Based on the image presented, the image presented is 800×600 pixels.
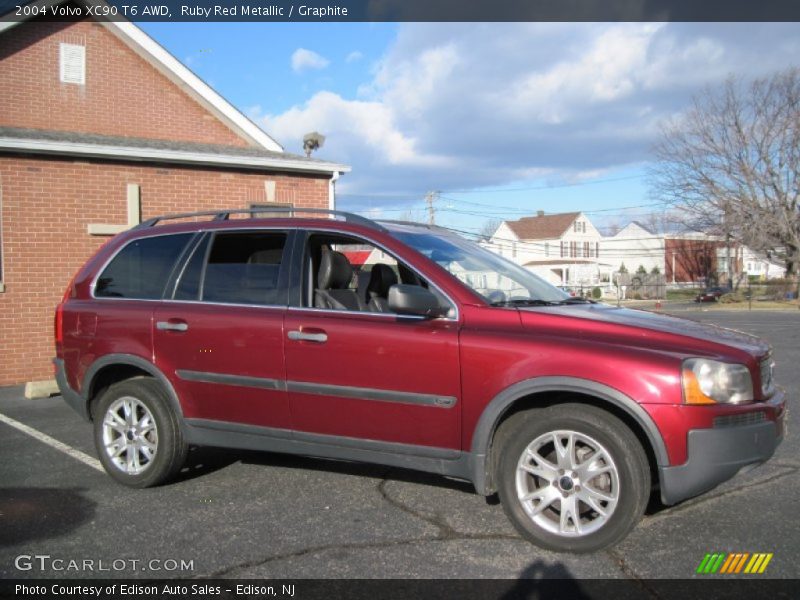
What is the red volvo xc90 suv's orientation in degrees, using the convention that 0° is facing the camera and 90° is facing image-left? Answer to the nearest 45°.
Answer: approximately 315°

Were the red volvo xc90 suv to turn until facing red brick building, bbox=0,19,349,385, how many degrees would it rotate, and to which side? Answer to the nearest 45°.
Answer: approximately 180°
